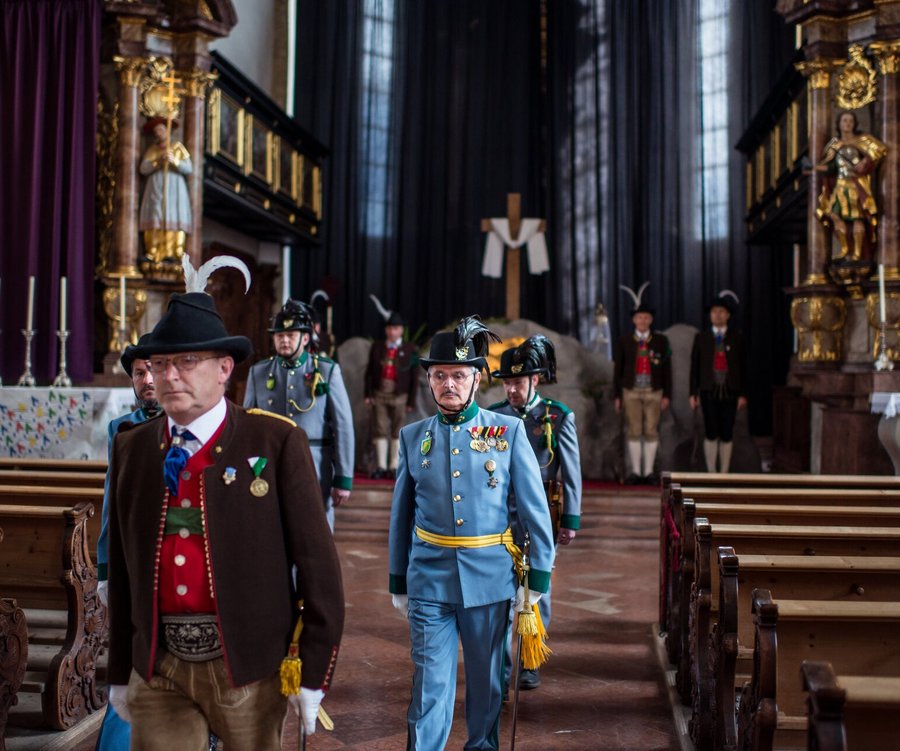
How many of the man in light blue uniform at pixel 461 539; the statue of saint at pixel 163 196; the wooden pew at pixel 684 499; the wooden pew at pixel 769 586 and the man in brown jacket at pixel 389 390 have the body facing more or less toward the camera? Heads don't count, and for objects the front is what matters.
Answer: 3

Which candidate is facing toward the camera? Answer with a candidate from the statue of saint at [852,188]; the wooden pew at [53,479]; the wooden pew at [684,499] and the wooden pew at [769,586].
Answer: the statue of saint

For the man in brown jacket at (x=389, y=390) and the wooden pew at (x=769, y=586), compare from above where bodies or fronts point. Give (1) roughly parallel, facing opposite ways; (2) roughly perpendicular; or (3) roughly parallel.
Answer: roughly parallel, facing opposite ways

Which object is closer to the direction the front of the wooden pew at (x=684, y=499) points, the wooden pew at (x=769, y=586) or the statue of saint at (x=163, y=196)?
the statue of saint

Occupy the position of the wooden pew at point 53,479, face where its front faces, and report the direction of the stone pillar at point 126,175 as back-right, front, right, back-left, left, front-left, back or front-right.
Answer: front

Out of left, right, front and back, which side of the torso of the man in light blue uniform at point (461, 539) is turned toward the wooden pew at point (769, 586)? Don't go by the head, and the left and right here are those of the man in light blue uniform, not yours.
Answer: left

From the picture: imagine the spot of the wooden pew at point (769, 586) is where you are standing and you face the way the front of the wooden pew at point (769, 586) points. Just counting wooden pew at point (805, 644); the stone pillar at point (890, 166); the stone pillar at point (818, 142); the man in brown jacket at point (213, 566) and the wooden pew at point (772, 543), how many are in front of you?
3

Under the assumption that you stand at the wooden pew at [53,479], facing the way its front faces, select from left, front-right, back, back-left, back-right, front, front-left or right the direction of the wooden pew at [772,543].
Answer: back-right

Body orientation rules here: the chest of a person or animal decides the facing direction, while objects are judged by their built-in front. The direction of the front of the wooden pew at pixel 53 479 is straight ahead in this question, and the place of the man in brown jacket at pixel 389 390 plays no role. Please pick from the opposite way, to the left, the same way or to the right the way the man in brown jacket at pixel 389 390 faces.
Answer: the opposite way

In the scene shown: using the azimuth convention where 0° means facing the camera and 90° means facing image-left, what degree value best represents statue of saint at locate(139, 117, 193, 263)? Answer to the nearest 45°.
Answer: approximately 0°

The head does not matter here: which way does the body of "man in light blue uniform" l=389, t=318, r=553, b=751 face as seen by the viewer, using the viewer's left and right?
facing the viewer

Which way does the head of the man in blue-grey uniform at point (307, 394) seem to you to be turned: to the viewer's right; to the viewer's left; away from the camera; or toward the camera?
toward the camera

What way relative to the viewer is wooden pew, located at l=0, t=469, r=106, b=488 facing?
away from the camera

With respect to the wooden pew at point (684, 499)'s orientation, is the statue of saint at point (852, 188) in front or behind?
in front

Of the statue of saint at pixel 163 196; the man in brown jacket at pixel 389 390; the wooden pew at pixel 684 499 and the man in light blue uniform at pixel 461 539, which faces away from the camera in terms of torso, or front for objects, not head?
the wooden pew

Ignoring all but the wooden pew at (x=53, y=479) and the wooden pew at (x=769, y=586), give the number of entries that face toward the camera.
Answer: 0

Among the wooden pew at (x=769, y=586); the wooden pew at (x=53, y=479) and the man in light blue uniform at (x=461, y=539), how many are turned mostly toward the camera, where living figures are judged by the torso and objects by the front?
1

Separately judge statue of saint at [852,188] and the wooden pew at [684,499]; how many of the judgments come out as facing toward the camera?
1

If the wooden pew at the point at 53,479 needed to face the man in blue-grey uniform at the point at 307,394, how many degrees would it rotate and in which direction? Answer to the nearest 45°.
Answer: approximately 90° to its right

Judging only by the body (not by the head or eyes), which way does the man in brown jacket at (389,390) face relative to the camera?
toward the camera
